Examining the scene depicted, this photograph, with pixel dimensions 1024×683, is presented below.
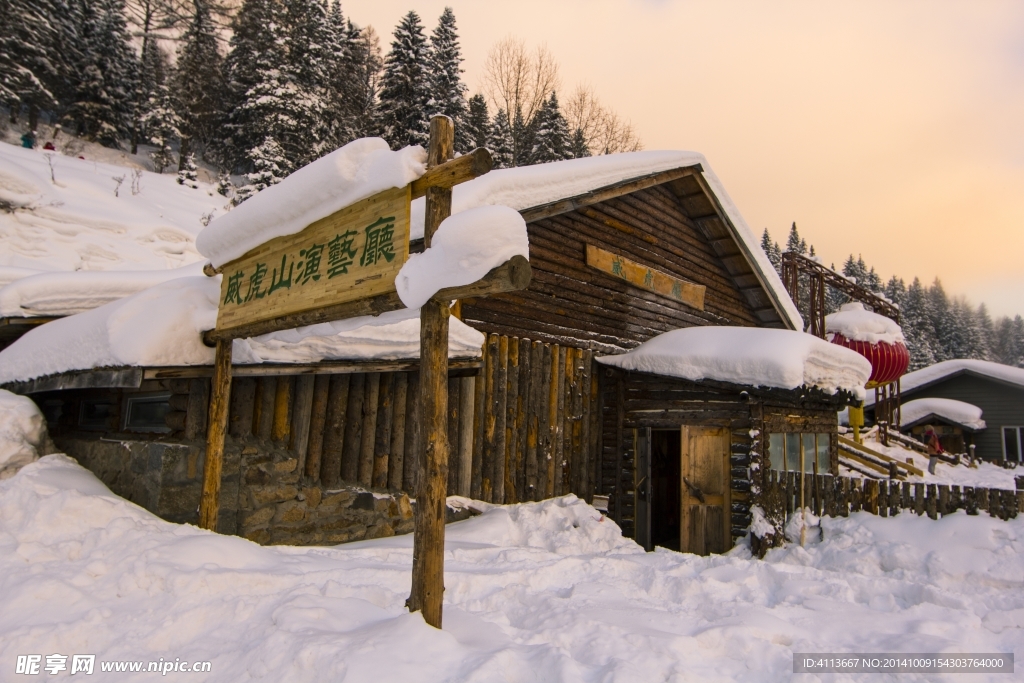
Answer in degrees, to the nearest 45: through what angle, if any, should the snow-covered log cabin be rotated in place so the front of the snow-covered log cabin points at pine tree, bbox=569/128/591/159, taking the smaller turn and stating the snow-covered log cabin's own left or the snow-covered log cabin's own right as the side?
approximately 135° to the snow-covered log cabin's own left

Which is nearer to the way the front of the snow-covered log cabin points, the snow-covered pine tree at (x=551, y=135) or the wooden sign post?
the wooden sign post

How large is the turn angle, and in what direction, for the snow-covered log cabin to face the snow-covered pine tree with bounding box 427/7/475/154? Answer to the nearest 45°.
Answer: approximately 135° to its left

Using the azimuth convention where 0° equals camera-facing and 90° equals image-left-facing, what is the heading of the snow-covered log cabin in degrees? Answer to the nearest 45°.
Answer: approximately 315°

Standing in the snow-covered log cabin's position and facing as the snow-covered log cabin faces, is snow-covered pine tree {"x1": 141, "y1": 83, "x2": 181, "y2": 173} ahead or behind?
behind

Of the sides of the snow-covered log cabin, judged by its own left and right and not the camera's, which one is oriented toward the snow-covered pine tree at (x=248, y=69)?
back

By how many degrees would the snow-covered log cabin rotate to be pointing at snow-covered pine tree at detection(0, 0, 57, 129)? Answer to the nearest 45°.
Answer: approximately 180°

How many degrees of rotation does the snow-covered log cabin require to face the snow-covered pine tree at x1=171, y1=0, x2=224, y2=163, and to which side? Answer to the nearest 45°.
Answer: approximately 180°
